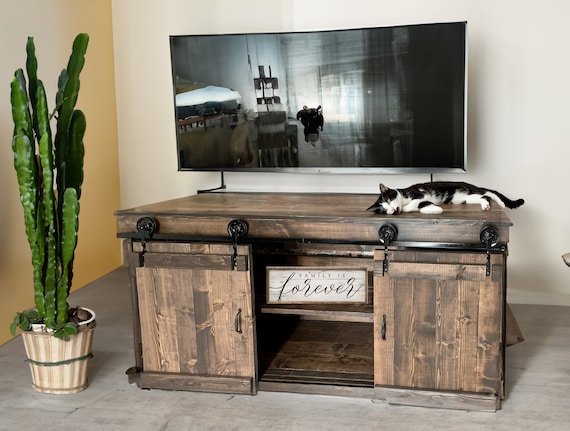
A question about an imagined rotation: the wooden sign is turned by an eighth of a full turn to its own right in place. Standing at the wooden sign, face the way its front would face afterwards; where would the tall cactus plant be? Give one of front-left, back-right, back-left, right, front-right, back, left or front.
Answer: front-right

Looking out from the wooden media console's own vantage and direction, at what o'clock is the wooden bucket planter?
The wooden bucket planter is roughly at 3 o'clock from the wooden media console.

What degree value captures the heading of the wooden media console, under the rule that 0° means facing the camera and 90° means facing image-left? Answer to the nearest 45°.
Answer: approximately 0°

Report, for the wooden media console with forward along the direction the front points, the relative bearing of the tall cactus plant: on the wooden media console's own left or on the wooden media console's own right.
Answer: on the wooden media console's own right

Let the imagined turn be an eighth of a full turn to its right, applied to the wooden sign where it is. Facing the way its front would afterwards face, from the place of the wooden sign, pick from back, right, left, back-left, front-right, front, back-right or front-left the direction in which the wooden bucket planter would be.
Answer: front-right
